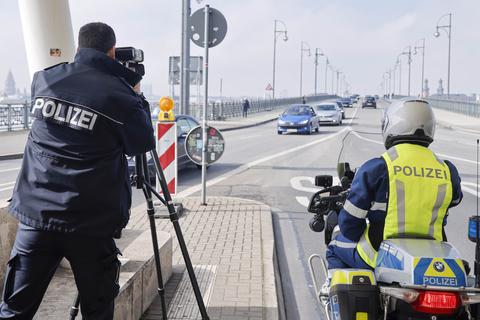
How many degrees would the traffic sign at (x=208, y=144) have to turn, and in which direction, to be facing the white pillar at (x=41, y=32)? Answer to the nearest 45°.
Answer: approximately 180°

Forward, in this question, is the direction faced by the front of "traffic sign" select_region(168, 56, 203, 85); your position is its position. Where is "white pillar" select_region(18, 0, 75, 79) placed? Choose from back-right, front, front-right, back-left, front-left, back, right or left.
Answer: back

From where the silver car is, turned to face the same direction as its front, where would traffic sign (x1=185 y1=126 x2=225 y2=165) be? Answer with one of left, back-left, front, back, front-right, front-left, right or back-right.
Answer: front-left

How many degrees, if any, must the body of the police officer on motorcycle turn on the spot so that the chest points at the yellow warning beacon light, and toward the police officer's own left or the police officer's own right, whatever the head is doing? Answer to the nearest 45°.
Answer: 0° — they already face it

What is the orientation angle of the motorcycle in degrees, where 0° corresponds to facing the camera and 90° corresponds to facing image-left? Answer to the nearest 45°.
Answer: approximately 135°

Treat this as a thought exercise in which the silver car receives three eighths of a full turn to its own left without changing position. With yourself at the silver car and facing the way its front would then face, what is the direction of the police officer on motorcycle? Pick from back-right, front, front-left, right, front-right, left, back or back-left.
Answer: right

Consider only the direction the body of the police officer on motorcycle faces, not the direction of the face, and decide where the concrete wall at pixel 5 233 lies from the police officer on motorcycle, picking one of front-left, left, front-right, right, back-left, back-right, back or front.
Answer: front-left

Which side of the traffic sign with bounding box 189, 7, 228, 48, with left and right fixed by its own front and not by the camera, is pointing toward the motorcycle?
back

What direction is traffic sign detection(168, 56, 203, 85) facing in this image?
away from the camera

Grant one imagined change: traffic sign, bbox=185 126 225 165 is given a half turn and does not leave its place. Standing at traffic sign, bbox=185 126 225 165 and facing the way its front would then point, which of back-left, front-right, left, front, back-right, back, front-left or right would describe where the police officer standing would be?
front

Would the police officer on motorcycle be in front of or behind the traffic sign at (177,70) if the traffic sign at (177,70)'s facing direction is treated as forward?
behind

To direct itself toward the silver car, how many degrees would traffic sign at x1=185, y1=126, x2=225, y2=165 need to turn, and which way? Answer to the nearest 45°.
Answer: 0° — it already faces it

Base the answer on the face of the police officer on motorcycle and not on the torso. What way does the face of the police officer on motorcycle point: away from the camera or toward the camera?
away from the camera

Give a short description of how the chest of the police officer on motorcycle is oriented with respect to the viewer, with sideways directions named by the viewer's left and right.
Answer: facing away from the viewer and to the left of the viewer

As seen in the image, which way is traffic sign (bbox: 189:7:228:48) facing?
away from the camera

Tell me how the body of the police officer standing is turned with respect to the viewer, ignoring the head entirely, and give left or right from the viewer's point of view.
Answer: facing away from the viewer and to the right of the viewer

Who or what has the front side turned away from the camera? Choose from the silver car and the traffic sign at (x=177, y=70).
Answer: the traffic sign

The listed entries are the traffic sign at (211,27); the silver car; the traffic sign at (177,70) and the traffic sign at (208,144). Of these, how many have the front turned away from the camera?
3
